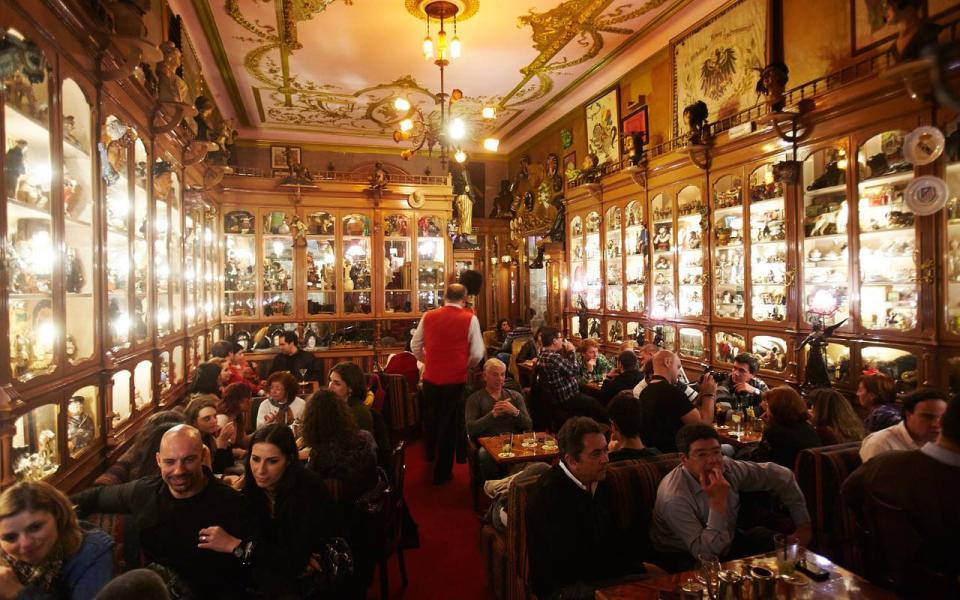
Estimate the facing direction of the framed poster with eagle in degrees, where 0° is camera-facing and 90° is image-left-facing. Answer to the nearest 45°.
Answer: approximately 45°

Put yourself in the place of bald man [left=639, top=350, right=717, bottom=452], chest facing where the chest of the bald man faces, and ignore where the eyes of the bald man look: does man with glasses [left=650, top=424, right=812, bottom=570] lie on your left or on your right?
on your right

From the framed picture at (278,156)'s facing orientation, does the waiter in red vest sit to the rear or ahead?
ahead

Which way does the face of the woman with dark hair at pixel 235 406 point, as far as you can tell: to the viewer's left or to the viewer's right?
to the viewer's right

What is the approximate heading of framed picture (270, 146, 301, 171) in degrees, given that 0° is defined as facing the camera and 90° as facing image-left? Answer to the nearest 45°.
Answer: approximately 0°

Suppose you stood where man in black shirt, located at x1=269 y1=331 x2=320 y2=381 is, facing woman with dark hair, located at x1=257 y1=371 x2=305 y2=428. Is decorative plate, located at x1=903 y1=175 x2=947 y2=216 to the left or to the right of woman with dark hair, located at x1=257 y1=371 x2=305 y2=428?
left

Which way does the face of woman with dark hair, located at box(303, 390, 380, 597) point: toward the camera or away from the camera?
away from the camera

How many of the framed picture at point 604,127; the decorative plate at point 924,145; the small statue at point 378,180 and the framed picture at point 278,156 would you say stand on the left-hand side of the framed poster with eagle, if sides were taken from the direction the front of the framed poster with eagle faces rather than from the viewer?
1

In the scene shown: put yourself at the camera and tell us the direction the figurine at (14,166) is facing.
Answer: facing to the right of the viewer

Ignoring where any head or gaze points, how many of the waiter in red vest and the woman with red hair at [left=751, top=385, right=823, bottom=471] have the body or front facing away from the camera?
2

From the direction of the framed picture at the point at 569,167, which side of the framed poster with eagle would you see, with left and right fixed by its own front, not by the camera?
right

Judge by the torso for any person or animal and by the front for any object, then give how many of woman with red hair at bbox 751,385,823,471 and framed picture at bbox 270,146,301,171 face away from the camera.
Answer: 1

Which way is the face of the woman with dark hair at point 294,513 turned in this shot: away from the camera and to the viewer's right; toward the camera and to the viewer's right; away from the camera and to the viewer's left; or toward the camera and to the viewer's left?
toward the camera and to the viewer's left

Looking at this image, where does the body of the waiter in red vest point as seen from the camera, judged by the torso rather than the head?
away from the camera

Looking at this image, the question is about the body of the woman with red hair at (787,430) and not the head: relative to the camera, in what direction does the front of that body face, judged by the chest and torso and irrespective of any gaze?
away from the camera

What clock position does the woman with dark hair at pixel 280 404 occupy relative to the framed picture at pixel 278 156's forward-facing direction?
The woman with dark hair is roughly at 12 o'clock from the framed picture.
